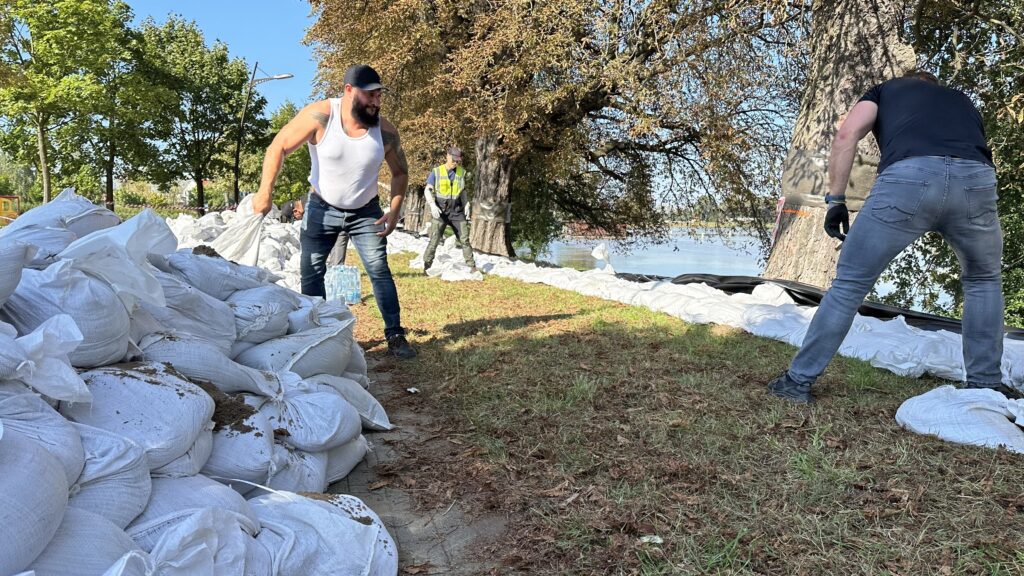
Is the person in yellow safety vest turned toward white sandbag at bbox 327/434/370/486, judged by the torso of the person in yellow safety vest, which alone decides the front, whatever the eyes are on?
yes

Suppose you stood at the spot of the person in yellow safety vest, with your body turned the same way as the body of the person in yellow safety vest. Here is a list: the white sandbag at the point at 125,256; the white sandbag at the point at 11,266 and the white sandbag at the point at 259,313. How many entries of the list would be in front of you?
3

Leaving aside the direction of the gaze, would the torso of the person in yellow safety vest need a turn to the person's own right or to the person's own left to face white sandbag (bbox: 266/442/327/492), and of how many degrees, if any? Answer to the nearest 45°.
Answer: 0° — they already face it

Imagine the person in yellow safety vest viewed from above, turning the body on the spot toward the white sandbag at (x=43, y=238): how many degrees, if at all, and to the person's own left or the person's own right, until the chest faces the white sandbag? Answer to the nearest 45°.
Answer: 0° — they already face it

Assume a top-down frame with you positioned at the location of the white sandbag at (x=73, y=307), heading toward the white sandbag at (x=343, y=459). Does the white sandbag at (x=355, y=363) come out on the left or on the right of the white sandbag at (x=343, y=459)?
left

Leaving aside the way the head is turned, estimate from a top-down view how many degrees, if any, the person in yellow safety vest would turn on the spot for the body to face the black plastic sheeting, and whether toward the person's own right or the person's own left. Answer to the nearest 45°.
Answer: approximately 45° to the person's own left

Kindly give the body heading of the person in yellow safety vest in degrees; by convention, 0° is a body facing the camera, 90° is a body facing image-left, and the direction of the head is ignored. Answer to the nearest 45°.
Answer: approximately 0°

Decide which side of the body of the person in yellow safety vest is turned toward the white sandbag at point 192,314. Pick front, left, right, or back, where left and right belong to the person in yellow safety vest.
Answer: front

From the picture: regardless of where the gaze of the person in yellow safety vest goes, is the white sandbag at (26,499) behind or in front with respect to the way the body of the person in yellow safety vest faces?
in front

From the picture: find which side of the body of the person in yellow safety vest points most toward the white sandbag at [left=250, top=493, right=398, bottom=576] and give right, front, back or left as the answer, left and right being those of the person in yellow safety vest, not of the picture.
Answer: front

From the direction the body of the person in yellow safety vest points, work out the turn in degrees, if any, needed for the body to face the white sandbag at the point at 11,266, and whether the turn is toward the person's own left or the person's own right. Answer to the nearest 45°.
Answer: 0° — they already face it

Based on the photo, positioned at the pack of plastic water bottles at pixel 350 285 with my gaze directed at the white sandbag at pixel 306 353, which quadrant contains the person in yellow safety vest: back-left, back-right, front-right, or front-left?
back-left

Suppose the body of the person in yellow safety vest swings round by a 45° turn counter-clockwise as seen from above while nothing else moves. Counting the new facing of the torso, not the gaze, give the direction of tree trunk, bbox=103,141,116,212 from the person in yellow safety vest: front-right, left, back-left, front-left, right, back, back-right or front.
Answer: back

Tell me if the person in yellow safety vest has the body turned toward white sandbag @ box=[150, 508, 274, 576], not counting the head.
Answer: yes

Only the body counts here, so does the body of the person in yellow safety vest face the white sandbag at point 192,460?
yes
